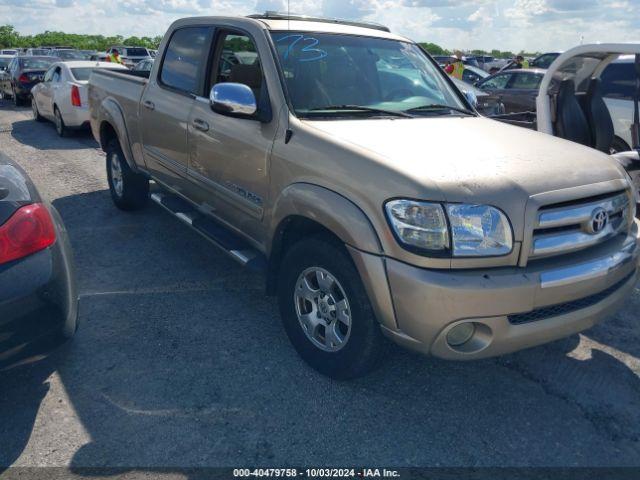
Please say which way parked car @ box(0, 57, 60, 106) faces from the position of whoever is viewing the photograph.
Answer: facing away from the viewer and to the left of the viewer

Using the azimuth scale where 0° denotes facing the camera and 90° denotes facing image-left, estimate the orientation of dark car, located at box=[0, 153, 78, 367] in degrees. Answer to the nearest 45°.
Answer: approximately 135°

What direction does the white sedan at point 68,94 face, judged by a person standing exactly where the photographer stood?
facing away from the viewer and to the left of the viewer

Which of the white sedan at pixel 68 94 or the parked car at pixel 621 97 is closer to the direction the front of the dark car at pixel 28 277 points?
the white sedan
